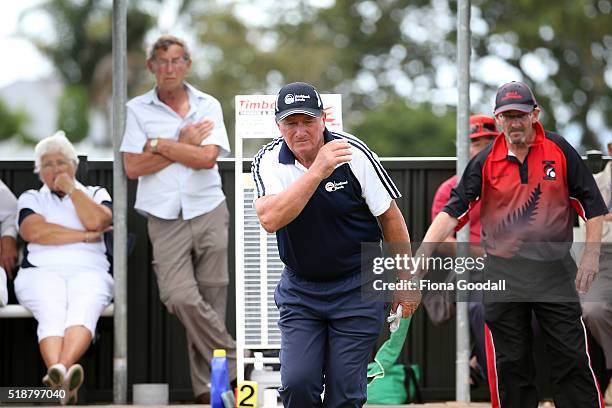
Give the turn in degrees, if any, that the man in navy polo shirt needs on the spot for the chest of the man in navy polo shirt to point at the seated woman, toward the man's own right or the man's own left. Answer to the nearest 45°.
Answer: approximately 135° to the man's own right

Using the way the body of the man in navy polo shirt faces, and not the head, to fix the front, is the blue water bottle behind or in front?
behind

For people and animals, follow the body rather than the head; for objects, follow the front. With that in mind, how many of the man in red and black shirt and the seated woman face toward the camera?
2

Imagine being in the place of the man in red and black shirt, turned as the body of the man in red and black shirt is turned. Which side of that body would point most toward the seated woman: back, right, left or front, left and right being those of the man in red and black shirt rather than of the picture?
right

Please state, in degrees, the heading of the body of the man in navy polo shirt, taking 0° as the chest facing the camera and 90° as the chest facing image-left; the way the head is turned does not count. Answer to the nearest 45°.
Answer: approximately 0°

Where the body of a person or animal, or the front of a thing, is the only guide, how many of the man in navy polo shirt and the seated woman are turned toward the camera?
2
